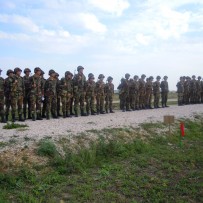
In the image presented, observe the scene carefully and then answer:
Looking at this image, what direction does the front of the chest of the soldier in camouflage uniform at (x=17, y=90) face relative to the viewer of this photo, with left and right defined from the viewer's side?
facing the viewer and to the right of the viewer

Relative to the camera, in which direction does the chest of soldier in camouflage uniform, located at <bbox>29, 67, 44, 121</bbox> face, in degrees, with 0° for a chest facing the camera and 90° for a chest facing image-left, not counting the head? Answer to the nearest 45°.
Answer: approximately 315°

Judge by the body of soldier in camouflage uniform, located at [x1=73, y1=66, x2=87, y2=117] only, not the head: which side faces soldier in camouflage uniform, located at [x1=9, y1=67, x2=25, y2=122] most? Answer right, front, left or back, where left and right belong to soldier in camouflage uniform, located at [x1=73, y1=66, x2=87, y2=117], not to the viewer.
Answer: right

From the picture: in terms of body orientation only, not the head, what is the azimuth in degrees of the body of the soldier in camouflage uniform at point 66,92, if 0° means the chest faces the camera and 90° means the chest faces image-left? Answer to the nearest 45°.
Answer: approximately 315°

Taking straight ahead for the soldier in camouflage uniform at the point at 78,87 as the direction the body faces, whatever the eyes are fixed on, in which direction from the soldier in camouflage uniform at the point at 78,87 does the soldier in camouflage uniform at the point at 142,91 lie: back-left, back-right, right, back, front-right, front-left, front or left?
left

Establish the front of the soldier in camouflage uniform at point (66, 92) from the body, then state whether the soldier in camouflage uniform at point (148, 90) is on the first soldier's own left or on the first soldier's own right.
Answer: on the first soldier's own left

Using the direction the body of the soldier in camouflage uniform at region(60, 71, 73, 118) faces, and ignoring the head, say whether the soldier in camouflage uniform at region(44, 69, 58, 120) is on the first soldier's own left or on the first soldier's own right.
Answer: on the first soldier's own right

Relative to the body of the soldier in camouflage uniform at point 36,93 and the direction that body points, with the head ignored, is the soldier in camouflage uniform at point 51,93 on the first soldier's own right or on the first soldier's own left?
on the first soldier's own left

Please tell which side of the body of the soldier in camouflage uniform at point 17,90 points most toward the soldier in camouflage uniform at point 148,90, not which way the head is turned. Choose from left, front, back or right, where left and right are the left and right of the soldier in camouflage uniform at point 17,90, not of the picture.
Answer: left

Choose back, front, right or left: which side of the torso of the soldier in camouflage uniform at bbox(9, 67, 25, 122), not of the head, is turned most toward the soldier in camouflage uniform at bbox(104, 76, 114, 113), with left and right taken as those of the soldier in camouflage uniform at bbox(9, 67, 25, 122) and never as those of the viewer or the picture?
left

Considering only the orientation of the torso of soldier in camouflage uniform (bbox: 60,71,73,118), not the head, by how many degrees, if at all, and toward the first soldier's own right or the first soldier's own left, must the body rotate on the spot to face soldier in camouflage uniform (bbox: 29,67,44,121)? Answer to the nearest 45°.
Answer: approximately 90° to the first soldier's own right

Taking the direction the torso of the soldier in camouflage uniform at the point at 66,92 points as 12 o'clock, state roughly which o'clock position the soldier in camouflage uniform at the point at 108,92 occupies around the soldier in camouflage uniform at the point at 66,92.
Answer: the soldier in camouflage uniform at the point at 108,92 is roughly at 9 o'clock from the soldier in camouflage uniform at the point at 66,92.

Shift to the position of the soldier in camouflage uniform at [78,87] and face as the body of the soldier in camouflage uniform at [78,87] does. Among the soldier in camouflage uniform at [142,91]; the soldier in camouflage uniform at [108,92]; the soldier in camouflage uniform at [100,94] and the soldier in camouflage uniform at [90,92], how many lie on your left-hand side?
4
